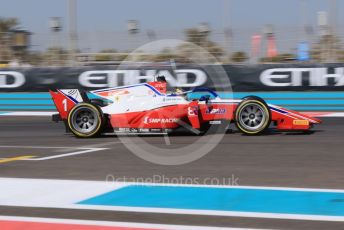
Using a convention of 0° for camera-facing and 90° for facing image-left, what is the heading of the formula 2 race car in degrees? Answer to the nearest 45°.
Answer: approximately 270°
